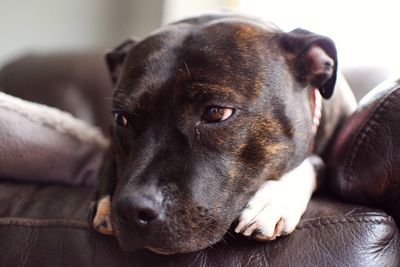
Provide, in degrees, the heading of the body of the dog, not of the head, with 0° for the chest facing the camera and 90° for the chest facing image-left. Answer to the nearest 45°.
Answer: approximately 45°

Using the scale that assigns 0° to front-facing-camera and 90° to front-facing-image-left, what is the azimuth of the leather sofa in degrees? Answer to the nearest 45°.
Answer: approximately 0°
